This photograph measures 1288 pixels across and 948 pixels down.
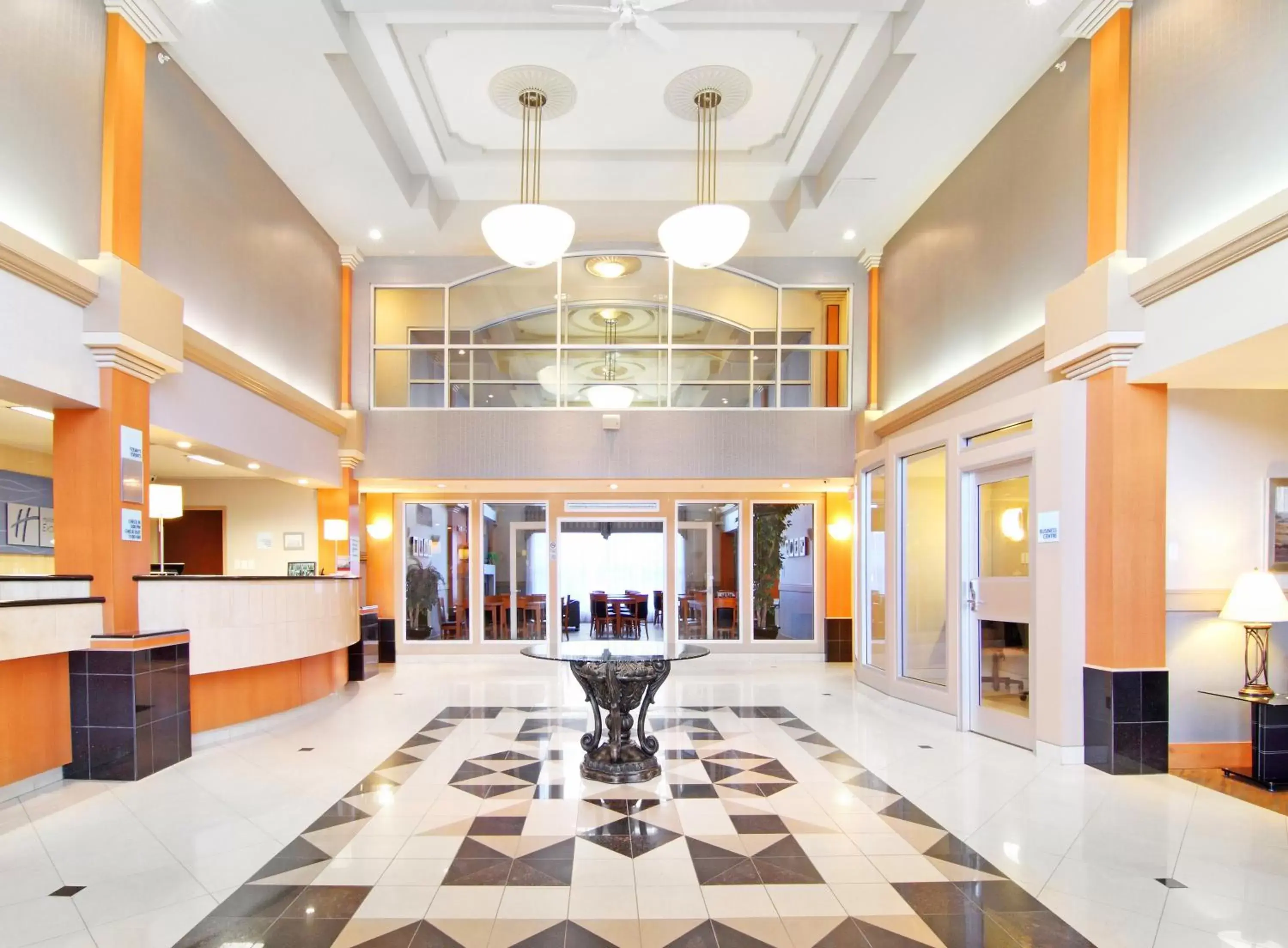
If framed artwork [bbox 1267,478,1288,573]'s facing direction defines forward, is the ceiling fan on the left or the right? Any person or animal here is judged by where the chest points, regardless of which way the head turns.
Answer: on its right

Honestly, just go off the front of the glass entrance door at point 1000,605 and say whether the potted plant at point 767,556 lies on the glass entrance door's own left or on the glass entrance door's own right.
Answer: on the glass entrance door's own right

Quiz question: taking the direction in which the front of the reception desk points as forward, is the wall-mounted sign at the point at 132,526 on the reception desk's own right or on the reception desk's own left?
on the reception desk's own right

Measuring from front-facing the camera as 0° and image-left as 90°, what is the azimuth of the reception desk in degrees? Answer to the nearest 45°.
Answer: approximately 315°
